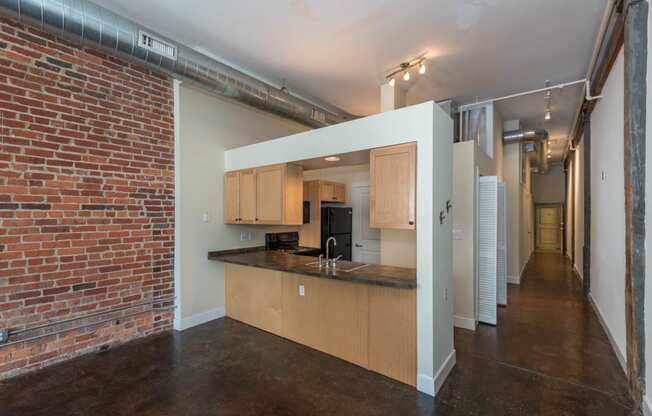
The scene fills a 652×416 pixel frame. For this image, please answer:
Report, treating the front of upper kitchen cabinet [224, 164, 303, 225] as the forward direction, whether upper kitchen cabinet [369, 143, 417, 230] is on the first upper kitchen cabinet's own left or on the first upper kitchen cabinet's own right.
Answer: on the first upper kitchen cabinet's own left

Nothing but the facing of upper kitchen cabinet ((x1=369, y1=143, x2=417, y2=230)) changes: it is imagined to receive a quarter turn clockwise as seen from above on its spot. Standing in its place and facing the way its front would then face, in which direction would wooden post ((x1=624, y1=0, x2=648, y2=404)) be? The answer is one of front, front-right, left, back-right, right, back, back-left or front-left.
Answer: back-right

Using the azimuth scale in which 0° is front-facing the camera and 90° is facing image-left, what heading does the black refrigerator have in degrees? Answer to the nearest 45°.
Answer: approximately 315°

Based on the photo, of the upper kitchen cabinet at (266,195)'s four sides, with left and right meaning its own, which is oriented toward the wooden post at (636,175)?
left

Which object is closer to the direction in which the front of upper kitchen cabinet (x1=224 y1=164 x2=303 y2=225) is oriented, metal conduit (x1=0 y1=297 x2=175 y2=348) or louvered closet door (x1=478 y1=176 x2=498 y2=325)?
the metal conduit

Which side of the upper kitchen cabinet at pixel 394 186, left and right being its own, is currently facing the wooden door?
back
